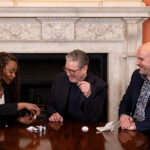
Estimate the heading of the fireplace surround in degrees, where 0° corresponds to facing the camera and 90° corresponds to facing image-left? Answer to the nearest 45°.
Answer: approximately 0°

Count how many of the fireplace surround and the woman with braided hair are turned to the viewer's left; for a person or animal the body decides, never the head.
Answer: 0

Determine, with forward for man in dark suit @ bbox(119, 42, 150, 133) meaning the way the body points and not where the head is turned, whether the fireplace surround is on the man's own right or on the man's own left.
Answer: on the man's own right

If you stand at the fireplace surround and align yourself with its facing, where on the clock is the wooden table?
The wooden table is roughly at 12 o'clock from the fireplace surround.

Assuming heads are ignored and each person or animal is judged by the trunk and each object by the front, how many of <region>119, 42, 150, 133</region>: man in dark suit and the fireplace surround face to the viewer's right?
0

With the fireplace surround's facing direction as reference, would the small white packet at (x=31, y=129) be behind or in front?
in front

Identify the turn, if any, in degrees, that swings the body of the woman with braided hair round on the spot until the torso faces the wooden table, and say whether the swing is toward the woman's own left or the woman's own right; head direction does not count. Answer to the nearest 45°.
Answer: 0° — they already face it

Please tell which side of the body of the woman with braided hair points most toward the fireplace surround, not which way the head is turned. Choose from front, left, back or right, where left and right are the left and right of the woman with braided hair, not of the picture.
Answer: left

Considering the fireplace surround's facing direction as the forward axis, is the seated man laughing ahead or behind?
ahead
